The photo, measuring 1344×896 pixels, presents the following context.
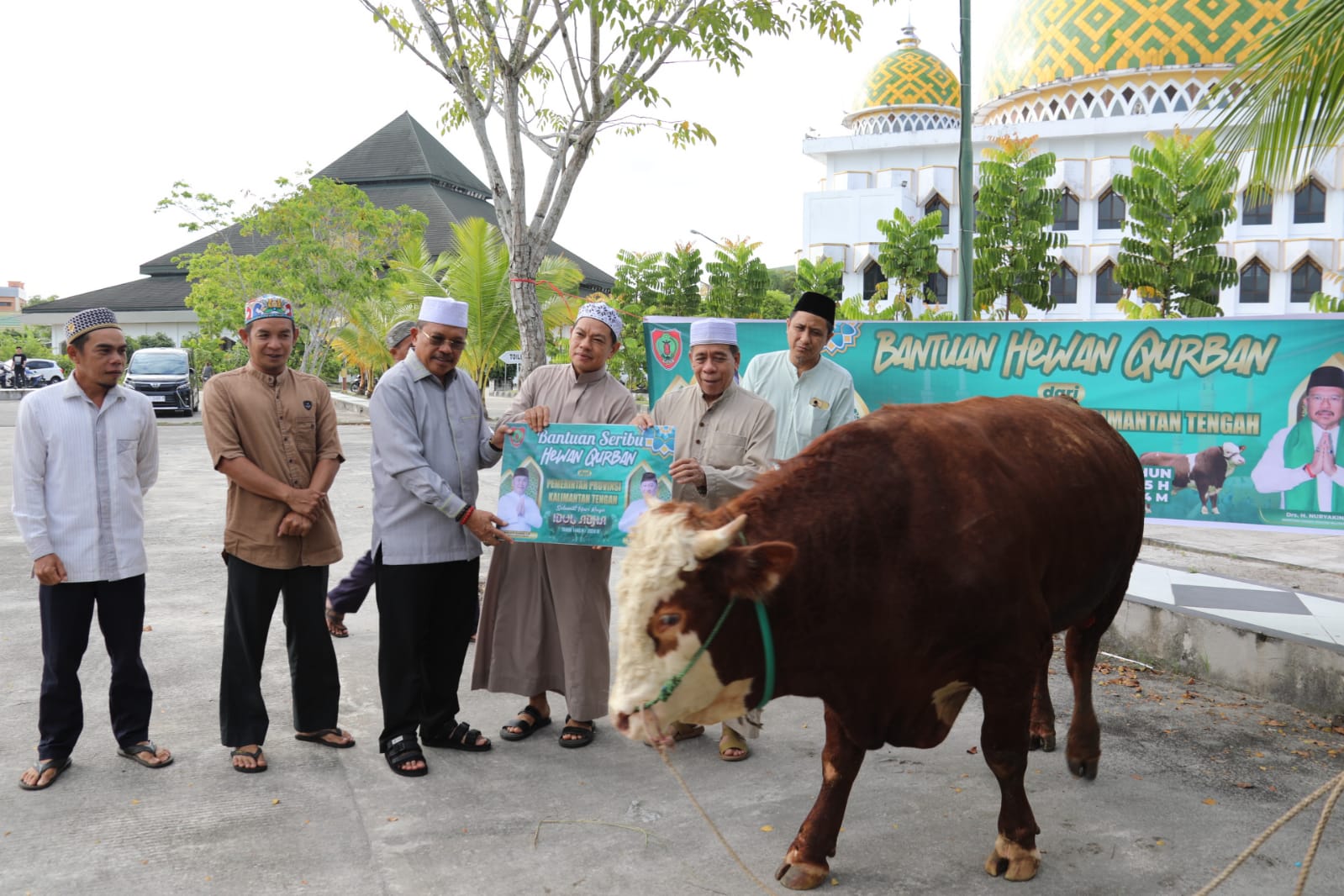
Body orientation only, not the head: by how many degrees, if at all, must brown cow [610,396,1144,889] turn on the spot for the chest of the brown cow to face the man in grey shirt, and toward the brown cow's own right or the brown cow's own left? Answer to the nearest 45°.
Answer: approximately 90° to the brown cow's own right

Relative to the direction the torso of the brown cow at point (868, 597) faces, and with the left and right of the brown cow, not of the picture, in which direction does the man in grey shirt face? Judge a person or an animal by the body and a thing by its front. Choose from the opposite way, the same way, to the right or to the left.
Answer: to the left

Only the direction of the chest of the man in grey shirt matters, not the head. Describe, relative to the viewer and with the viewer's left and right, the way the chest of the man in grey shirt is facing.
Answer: facing the viewer and to the right of the viewer

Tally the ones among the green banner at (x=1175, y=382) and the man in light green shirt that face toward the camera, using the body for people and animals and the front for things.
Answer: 2

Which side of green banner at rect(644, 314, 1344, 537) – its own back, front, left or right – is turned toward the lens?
front

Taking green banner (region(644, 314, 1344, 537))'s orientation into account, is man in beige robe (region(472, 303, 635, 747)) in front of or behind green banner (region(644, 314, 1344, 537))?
in front

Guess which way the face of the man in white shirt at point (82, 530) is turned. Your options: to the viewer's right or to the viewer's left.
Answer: to the viewer's right

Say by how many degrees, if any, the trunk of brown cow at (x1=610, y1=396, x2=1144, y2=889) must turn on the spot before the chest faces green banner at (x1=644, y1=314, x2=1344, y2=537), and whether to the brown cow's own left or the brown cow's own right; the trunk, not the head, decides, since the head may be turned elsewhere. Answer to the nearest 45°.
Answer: approximately 180°

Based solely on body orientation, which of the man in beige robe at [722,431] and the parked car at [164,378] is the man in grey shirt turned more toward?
the man in beige robe

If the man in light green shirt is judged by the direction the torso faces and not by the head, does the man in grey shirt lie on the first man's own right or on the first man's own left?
on the first man's own right

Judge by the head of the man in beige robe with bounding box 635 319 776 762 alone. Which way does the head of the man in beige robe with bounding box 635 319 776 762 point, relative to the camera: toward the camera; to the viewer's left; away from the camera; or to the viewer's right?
toward the camera

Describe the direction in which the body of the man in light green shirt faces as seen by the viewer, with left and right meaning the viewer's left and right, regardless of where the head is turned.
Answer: facing the viewer

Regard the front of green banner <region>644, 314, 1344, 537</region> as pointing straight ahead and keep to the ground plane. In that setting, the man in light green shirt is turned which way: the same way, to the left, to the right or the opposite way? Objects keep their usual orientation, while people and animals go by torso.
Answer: the same way

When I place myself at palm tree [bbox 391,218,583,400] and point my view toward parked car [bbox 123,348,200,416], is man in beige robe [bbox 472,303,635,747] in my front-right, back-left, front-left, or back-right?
back-left
